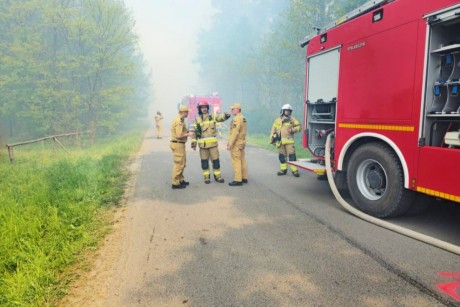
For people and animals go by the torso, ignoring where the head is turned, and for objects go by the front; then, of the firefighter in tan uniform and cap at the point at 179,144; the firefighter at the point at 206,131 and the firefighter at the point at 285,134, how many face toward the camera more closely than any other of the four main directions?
2

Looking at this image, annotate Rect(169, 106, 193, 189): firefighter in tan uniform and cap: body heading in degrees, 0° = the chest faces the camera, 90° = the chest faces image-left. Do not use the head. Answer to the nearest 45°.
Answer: approximately 270°

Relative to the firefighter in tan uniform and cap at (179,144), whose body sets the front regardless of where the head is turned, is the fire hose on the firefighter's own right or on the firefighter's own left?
on the firefighter's own right

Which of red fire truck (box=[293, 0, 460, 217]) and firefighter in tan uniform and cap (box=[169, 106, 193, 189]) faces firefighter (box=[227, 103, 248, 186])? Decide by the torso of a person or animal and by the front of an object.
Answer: the firefighter in tan uniform and cap

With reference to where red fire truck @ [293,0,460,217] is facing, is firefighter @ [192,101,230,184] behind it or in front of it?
behind

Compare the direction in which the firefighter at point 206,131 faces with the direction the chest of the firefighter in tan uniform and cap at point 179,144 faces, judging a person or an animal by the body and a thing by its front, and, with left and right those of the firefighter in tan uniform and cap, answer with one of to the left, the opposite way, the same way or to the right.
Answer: to the right

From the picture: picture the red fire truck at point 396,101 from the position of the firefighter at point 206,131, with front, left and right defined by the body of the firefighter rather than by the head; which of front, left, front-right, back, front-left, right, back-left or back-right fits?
front-left

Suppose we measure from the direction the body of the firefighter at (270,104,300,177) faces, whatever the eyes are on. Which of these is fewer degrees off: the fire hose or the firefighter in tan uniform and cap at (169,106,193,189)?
the fire hose

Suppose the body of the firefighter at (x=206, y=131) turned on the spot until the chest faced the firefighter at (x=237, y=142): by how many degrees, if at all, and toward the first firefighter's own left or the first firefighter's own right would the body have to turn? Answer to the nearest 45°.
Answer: approximately 90° to the first firefighter's own left

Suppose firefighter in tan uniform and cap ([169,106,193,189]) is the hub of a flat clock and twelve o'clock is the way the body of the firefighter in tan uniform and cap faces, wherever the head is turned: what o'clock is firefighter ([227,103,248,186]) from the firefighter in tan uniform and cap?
The firefighter is roughly at 12 o'clock from the firefighter in tan uniform and cap.
